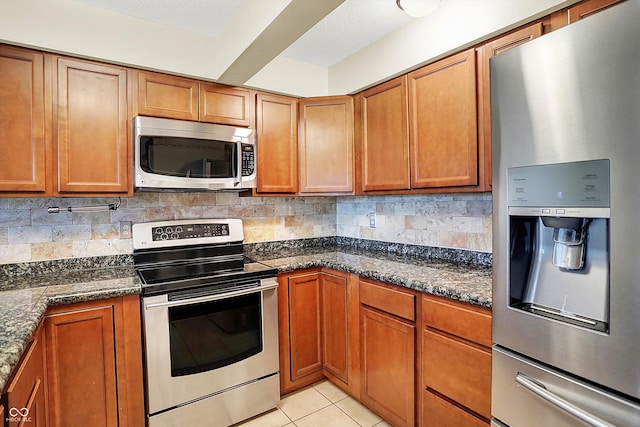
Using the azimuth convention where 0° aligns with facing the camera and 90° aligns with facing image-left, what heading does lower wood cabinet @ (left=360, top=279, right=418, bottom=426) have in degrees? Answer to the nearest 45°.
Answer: approximately 45°

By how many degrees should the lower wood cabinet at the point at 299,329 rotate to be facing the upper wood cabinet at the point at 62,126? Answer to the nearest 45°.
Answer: approximately 135° to its right
